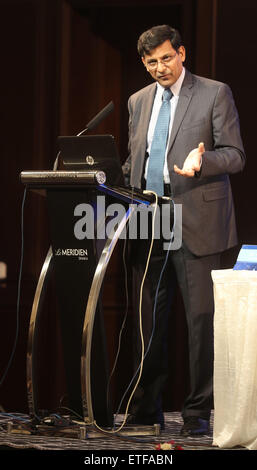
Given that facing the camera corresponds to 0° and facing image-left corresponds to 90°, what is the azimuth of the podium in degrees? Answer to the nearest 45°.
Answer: approximately 45°

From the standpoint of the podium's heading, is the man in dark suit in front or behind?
behind
